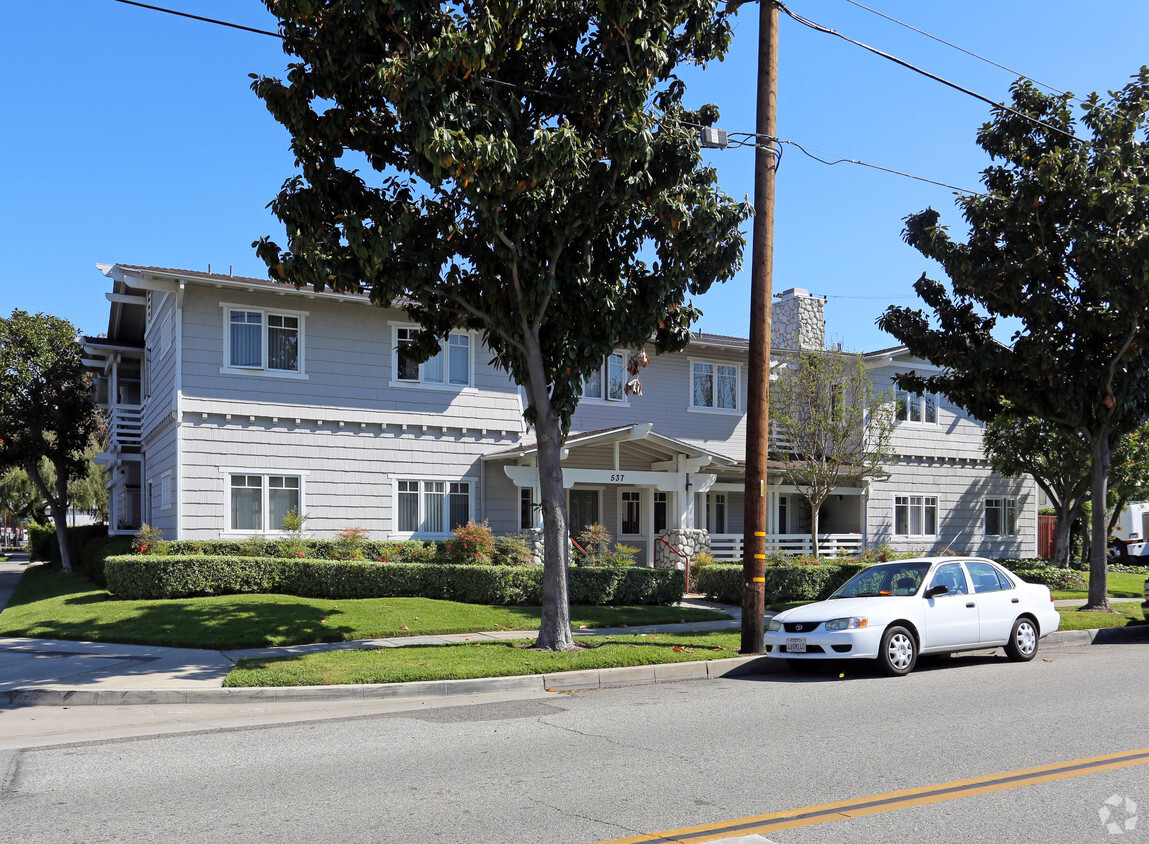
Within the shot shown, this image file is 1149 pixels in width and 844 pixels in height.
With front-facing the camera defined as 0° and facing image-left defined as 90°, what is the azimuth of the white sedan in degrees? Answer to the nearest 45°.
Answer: approximately 45°

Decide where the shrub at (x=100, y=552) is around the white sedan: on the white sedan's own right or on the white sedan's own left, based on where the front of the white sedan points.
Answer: on the white sedan's own right

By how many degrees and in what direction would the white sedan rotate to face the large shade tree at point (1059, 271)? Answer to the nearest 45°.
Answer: approximately 135° to its right

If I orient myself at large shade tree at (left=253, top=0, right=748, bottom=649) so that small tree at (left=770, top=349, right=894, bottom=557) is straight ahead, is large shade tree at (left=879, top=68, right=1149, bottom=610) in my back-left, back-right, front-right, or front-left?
front-right

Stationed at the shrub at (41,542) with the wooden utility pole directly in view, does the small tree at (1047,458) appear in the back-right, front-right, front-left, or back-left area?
front-left

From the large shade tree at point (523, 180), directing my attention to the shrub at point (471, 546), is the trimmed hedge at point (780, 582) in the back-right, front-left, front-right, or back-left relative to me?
front-right

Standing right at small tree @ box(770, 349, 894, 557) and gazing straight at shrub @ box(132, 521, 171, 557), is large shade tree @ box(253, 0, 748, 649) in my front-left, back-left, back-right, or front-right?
front-left
